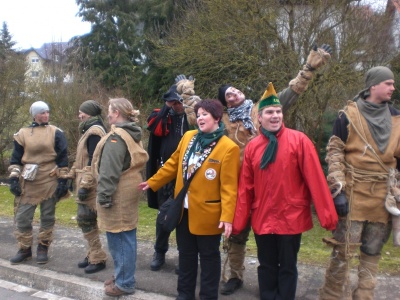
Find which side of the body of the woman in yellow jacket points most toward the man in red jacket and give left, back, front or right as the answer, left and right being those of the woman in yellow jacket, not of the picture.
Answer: left

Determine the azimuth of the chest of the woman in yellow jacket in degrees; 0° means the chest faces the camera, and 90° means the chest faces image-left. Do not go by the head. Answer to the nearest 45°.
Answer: approximately 45°

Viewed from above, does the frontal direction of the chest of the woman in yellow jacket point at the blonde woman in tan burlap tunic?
no
